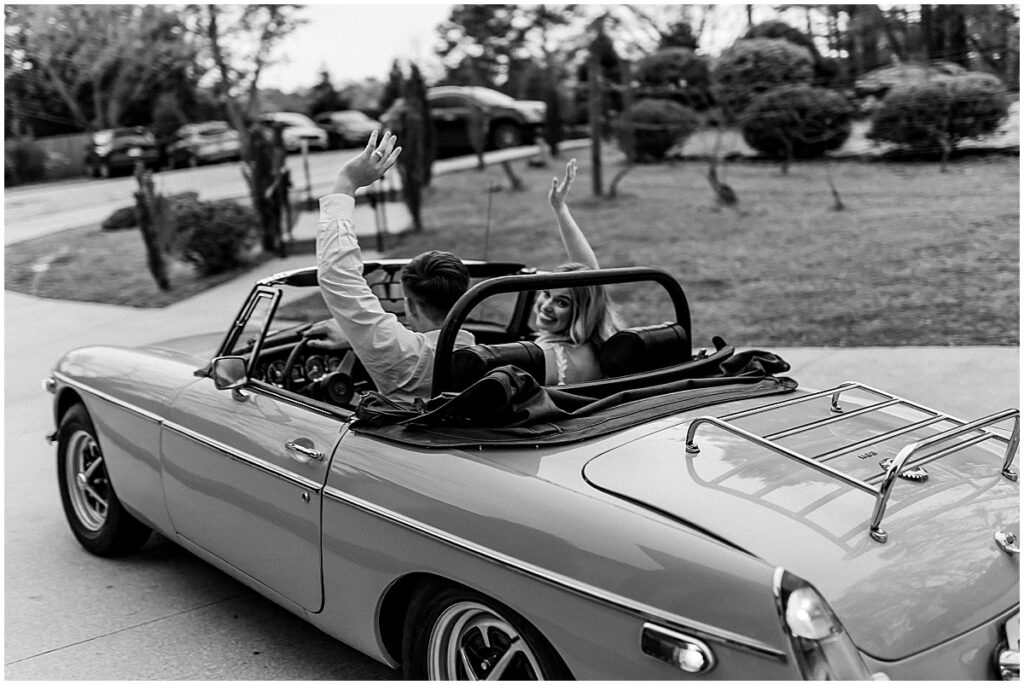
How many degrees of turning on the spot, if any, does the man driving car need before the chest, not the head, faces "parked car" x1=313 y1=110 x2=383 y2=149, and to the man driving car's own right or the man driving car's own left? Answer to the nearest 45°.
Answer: approximately 45° to the man driving car's own right

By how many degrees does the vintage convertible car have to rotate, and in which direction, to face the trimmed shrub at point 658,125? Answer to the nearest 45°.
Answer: approximately 45° to its right

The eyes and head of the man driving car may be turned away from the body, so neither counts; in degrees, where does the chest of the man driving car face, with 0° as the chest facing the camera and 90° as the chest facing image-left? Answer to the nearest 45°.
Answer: approximately 135°

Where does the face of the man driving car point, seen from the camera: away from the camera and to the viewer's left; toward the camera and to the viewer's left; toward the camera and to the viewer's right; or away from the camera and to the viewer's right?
away from the camera and to the viewer's left

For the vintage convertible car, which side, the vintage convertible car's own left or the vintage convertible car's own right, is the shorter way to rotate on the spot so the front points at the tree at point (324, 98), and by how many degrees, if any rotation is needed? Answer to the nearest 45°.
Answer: approximately 45° to the vintage convertible car's own right

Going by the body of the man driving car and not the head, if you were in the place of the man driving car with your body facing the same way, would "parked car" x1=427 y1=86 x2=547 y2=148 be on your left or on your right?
on your right

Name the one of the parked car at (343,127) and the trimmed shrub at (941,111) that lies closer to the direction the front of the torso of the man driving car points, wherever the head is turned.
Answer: the parked car

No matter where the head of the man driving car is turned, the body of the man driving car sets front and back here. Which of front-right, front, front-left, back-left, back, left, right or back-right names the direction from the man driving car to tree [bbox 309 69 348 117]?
front-right

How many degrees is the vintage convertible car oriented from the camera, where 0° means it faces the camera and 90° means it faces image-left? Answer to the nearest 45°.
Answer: approximately 135°

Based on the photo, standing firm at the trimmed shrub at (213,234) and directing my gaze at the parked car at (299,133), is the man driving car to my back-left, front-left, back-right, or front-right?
back-right

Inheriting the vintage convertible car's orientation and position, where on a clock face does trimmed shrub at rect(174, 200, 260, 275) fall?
The trimmed shrub is roughly at 1 o'clock from the vintage convertible car.

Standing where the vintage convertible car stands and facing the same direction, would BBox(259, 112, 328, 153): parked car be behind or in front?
in front
